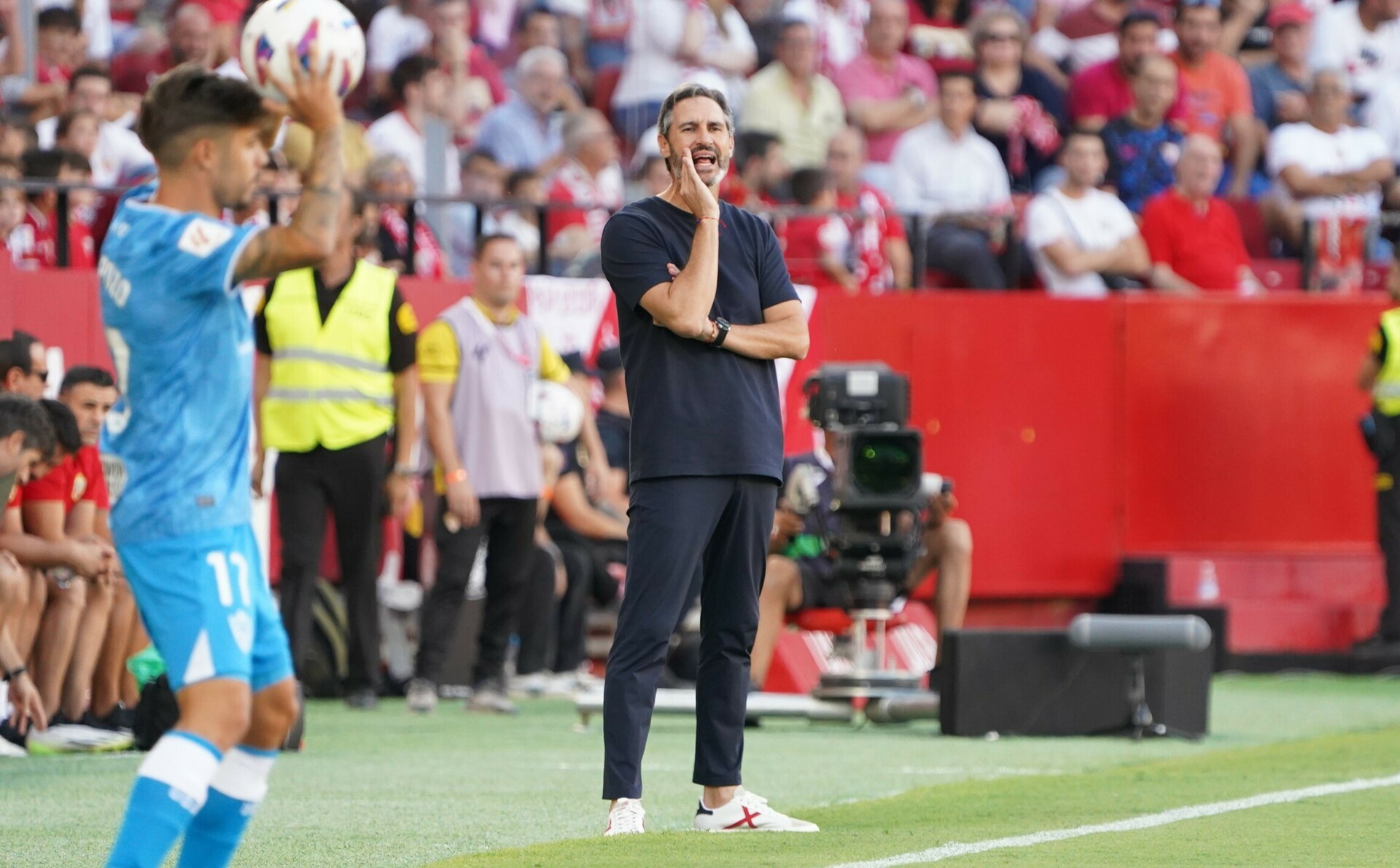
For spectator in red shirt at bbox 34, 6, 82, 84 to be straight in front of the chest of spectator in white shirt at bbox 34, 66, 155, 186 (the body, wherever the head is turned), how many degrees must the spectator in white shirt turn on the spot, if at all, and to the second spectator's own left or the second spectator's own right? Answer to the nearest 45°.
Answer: approximately 180°

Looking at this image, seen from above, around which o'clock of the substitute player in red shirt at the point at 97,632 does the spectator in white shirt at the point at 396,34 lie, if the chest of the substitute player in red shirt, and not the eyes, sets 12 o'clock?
The spectator in white shirt is roughly at 8 o'clock from the substitute player in red shirt.

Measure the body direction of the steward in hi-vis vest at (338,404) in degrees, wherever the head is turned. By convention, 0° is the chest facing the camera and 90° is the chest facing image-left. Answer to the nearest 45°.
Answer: approximately 0°

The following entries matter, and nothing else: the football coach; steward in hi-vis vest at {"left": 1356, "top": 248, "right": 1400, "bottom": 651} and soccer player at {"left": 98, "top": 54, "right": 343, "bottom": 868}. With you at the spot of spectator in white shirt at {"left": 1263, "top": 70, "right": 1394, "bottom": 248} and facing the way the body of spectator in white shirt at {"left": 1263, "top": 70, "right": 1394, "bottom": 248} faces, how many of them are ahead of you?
3

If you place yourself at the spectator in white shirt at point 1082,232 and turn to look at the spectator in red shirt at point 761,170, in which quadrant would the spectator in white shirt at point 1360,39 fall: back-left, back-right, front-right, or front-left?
back-right

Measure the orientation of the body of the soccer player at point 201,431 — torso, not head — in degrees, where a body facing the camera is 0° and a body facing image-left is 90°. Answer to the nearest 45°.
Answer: approximately 270°

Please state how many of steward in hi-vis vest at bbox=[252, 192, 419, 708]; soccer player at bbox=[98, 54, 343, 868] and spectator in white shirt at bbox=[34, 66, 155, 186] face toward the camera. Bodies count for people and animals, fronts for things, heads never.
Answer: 2

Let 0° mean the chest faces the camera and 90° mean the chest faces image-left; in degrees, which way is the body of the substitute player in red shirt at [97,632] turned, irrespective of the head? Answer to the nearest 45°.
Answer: approximately 315°
